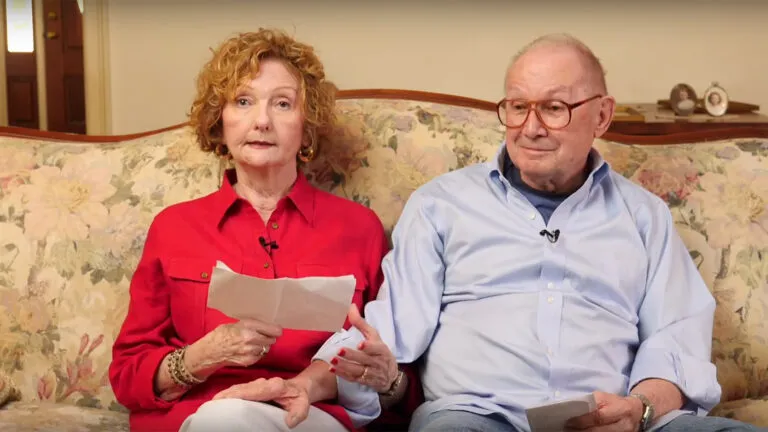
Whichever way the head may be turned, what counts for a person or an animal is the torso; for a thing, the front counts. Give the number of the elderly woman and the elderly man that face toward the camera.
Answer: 2

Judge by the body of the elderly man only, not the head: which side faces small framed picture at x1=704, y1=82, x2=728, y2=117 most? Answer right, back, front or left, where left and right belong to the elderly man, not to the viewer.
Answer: back

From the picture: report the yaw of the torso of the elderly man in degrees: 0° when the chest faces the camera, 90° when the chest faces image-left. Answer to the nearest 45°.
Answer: approximately 0°

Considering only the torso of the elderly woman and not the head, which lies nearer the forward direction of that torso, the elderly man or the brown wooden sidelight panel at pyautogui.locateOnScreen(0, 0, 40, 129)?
the elderly man

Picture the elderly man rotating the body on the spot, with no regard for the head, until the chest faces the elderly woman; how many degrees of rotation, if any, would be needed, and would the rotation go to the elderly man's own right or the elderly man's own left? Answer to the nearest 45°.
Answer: approximately 90° to the elderly man's own right

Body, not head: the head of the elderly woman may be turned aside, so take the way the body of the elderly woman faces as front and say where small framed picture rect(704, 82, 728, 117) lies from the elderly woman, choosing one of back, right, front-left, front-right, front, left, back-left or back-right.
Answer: back-left

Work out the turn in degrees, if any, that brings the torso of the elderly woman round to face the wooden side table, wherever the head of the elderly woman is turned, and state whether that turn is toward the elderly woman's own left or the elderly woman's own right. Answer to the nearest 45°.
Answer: approximately 135° to the elderly woman's own left

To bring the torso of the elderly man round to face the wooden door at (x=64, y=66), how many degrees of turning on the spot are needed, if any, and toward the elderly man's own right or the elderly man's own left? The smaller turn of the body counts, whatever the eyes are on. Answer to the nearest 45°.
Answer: approximately 135° to the elderly man's own right

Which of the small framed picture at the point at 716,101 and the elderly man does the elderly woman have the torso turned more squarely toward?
the elderly man

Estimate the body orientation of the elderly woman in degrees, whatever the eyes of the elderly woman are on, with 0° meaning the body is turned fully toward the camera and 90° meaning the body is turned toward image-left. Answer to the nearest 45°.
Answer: approximately 0°
